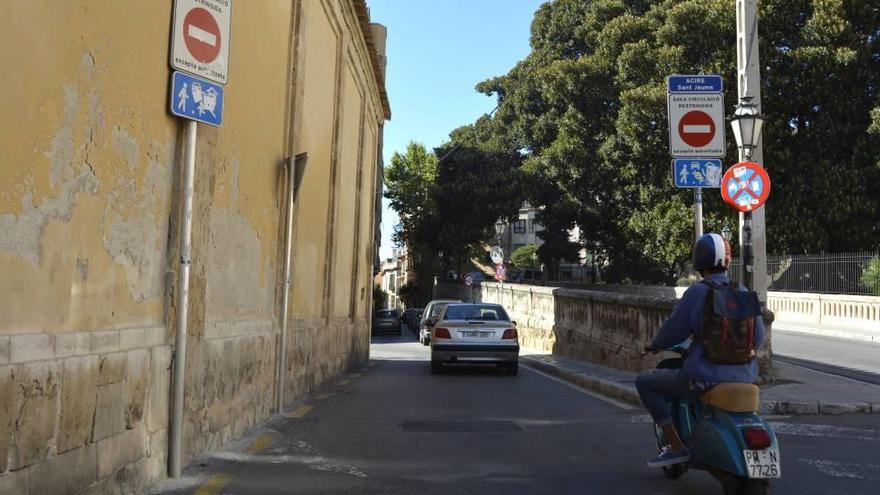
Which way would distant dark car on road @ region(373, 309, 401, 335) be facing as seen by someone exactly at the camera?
facing away from the viewer

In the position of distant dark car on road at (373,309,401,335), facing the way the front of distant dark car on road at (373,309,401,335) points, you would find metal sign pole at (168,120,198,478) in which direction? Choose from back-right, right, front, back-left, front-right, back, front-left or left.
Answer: back

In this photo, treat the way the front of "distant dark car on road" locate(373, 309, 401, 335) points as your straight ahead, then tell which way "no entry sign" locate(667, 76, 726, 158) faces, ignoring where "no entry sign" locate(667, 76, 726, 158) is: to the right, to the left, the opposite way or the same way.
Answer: the opposite way

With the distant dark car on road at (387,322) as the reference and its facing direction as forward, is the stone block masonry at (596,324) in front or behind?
behind

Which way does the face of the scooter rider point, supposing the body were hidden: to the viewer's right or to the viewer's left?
to the viewer's left

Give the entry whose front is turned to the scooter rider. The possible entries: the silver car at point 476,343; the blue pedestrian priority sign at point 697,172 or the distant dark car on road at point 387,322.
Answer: the blue pedestrian priority sign

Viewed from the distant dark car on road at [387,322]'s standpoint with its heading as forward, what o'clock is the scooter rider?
The scooter rider is roughly at 6 o'clock from the distant dark car on road.

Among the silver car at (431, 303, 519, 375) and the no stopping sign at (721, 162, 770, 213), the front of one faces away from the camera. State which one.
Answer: the silver car

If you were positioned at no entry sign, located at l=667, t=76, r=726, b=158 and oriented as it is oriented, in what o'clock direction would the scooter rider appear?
The scooter rider is roughly at 12 o'clock from the no entry sign.

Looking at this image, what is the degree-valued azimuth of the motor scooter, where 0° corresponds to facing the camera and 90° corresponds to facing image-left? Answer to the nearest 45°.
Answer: approximately 135°

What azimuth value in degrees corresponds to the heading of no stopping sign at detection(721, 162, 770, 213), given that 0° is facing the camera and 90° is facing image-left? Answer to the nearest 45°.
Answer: approximately 0°

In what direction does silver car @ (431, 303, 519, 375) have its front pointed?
away from the camera

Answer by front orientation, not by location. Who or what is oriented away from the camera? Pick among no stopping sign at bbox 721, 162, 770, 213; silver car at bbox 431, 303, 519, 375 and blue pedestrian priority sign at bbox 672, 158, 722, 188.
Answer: the silver car

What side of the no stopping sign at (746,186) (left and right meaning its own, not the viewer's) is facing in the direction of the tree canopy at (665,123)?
back

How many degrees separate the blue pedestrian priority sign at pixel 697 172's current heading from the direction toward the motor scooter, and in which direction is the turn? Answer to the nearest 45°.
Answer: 0° — it already faces it

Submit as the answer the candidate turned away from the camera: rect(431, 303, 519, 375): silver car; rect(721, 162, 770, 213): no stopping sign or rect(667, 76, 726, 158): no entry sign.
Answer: the silver car

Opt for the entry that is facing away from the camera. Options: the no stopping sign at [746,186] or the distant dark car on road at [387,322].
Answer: the distant dark car on road
